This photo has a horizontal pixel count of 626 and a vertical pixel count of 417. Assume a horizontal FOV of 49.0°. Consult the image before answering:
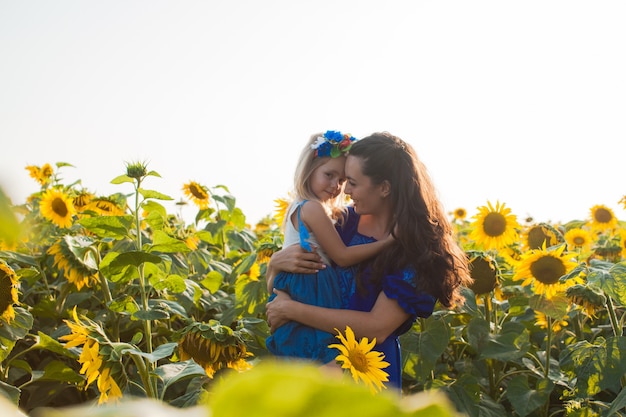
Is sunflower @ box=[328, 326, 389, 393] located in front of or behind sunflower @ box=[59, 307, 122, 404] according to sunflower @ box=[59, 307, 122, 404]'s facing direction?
behind

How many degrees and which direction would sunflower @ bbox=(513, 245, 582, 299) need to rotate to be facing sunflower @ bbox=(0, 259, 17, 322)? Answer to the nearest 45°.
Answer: approximately 45° to its right

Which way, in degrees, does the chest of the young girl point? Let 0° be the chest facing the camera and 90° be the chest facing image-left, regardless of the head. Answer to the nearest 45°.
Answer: approximately 270°

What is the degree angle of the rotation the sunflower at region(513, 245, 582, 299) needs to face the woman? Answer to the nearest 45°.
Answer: approximately 45° to its right

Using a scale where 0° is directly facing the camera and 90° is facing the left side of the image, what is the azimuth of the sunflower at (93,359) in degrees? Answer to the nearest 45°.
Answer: approximately 90°

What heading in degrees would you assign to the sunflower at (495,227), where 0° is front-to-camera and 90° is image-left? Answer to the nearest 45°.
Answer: approximately 0°

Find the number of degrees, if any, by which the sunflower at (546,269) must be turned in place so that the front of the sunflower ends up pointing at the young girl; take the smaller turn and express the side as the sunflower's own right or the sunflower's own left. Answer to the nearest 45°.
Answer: approximately 45° to the sunflower's own right
